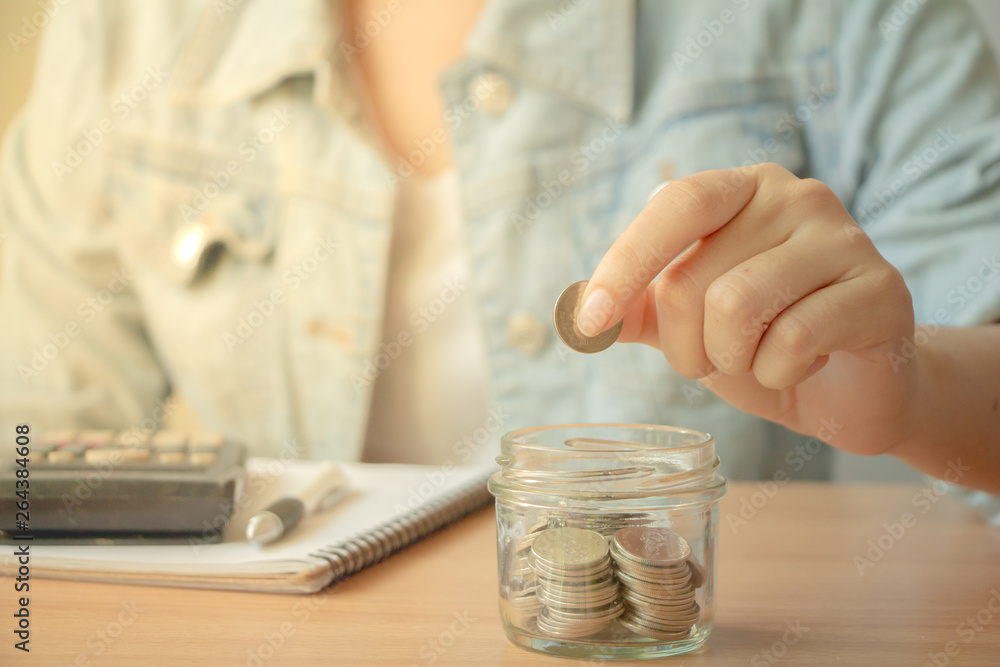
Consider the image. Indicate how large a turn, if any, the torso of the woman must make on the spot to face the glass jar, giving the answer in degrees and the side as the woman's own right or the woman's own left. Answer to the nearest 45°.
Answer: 0° — they already face it

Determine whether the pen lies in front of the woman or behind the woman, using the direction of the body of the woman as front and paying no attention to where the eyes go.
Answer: in front

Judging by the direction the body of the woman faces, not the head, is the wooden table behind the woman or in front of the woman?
in front

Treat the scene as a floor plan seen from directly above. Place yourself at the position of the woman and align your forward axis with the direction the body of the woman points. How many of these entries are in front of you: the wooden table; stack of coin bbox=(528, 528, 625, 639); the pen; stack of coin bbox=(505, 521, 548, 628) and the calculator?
5

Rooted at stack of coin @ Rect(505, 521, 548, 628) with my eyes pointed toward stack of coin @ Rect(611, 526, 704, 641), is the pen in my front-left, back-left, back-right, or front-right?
back-left

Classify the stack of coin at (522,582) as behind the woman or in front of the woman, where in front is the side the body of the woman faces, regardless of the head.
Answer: in front

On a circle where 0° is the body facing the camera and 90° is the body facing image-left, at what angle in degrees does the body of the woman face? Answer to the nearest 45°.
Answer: approximately 0°

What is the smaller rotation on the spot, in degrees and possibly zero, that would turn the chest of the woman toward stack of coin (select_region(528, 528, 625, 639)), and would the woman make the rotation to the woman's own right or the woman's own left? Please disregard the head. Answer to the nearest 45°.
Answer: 0° — they already face it

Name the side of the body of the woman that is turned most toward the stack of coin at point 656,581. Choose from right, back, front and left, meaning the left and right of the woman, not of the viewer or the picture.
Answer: front
